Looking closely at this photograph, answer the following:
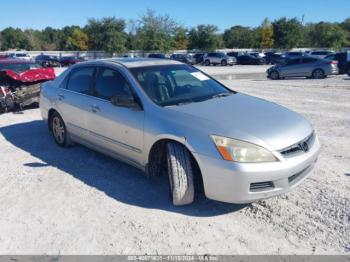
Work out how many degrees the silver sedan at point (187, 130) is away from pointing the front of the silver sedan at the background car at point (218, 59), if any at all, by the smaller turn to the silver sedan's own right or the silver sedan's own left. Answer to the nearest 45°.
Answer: approximately 135° to the silver sedan's own left

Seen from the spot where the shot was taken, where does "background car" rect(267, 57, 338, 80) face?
facing to the left of the viewer

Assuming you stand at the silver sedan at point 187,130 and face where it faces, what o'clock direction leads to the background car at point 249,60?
The background car is roughly at 8 o'clock from the silver sedan.

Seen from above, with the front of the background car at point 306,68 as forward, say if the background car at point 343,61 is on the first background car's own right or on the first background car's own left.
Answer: on the first background car's own right

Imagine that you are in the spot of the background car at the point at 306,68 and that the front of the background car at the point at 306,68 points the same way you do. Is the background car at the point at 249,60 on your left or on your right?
on your right

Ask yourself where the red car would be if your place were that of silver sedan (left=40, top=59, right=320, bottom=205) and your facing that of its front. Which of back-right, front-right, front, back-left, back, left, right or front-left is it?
back
